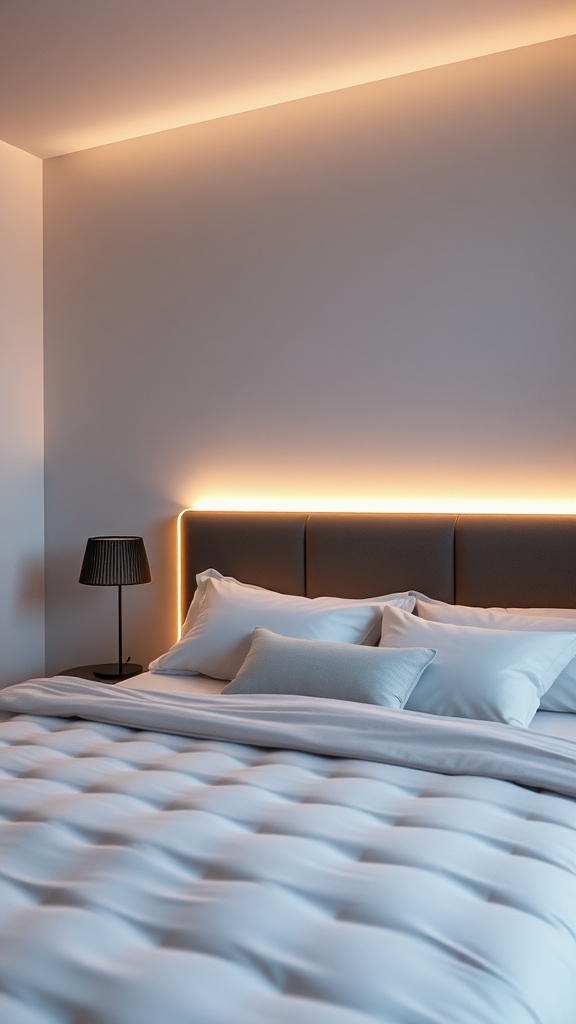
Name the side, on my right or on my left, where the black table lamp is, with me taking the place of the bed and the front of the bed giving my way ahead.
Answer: on my right

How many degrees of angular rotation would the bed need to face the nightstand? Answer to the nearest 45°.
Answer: approximately 90° to its right

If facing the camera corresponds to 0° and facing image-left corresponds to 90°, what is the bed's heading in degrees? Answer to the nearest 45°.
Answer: approximately 45°
